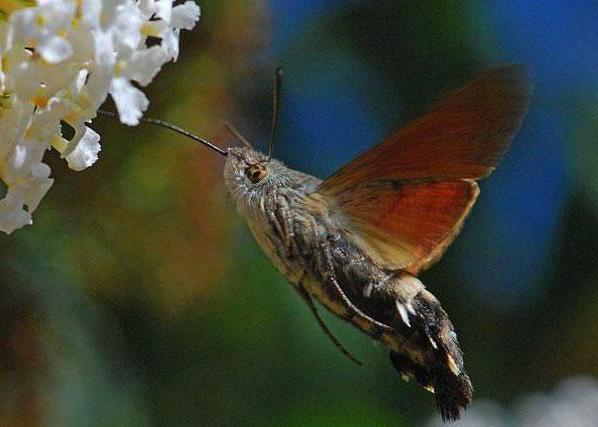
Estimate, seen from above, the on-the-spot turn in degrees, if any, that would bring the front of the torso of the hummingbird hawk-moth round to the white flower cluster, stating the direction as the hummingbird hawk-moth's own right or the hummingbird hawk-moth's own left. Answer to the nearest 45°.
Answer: approximately 45° to the hummingbird hawk-moth's own left

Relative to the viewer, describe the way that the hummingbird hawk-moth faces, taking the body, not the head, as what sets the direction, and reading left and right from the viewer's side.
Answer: facing to the left of the viewer
